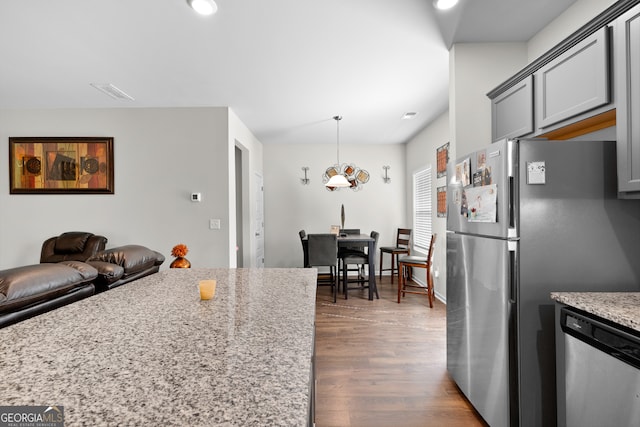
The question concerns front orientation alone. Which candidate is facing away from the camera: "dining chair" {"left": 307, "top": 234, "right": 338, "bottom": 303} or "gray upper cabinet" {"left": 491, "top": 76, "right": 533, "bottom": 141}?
the dining chair

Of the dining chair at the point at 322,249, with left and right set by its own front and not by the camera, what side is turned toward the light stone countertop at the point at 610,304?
back

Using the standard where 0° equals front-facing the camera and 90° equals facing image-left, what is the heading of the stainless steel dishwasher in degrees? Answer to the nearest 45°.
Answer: approximately 45°

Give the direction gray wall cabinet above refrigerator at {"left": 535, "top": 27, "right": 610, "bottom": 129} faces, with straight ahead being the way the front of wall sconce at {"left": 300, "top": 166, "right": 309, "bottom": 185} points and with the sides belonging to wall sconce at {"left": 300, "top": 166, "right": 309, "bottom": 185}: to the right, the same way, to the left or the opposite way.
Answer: to the right

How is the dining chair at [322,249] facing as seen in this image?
away from the camera

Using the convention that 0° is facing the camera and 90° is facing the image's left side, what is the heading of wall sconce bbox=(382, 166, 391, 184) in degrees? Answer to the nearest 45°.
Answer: approximately 0°

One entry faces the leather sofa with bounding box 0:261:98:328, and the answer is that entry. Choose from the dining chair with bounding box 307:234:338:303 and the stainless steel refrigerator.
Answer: the stainless steel refrigerator

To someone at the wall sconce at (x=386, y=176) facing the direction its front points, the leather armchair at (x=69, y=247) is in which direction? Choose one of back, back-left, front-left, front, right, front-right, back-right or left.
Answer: front-right

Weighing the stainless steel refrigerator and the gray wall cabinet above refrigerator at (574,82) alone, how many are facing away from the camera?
0

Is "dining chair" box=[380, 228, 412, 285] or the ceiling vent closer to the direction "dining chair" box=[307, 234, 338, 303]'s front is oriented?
the dining chair

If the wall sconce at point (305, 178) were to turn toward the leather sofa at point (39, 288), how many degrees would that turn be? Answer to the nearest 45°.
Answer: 0° — it already faces it

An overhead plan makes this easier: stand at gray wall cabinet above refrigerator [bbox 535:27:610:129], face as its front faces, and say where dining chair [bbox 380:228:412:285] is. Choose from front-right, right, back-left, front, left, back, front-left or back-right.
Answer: right
